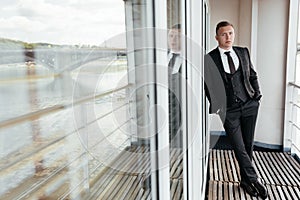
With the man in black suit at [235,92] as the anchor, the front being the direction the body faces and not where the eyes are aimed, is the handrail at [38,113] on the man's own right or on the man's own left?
on the man's own right

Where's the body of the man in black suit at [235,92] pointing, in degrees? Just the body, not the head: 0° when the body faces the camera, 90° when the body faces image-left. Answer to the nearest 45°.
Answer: approximately 315°
